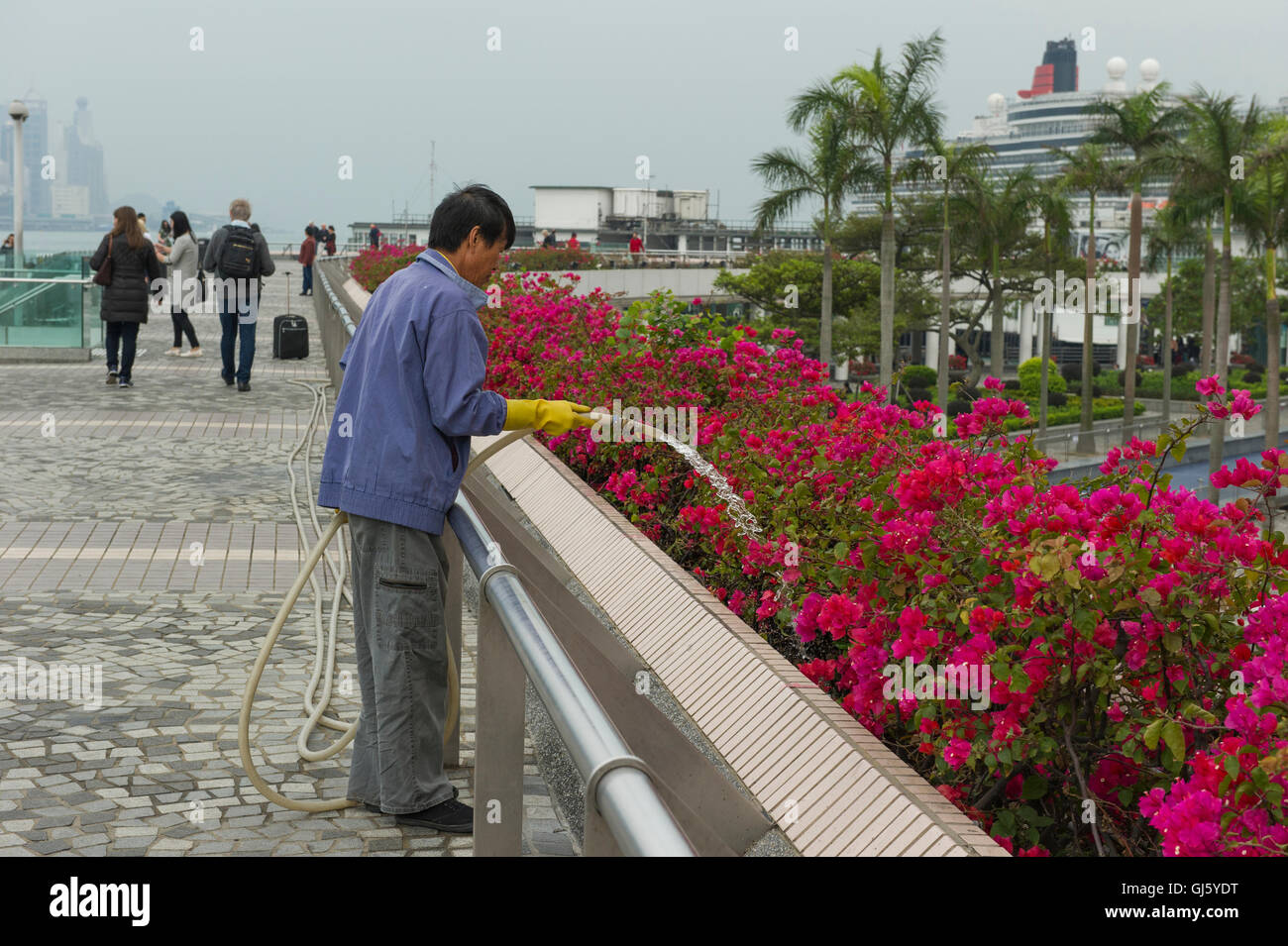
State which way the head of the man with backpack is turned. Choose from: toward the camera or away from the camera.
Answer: away from the camera

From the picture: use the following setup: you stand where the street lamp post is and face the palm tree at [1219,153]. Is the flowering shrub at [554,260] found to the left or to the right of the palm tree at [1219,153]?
left

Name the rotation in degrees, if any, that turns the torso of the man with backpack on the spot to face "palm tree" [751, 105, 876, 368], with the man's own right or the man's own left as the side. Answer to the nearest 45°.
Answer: approximately 45° to the man's own right

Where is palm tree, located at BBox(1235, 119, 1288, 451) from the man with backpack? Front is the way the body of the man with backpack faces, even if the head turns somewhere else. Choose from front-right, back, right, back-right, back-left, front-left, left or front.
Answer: front-right

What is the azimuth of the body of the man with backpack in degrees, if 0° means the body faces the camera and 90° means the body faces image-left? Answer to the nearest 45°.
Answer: approximately 180°

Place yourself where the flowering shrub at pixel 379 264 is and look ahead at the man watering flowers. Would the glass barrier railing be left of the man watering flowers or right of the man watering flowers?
right

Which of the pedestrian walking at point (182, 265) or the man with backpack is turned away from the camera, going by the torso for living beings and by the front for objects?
the man with backpack
